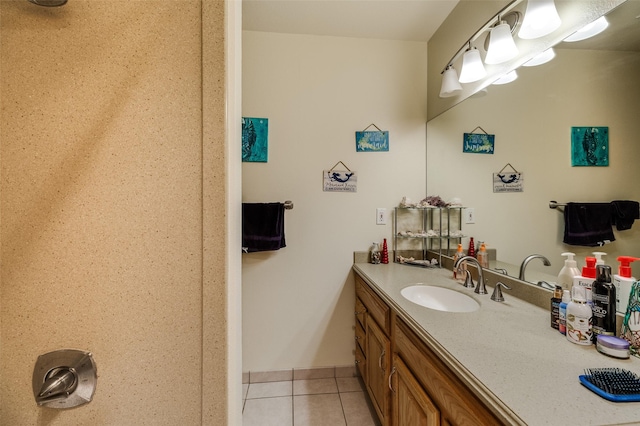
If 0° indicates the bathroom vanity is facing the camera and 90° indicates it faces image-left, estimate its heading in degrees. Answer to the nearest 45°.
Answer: approximately 45°

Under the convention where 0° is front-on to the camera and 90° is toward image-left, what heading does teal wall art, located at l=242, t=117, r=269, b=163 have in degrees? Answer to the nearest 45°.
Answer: approximately 0°

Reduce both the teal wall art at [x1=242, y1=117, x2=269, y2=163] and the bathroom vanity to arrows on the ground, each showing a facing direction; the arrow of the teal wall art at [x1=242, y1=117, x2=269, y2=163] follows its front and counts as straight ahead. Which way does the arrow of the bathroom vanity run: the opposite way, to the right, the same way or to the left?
to the right

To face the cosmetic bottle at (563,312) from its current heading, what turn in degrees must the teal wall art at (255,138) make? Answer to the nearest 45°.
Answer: approximately 45° to its left
